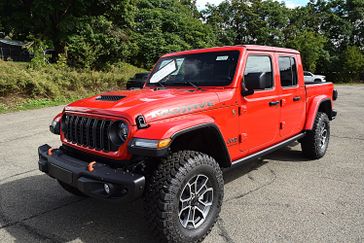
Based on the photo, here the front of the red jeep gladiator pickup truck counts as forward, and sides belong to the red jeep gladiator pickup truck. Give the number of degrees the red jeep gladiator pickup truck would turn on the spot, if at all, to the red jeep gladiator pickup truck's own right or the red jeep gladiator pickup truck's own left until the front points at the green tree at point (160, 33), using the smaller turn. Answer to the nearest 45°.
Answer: approximately 135° to the red jeep gladiator pickup truck's own right

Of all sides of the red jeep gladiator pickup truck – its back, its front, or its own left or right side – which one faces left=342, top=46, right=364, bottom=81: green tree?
back

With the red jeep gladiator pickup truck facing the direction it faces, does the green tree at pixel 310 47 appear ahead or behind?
behind

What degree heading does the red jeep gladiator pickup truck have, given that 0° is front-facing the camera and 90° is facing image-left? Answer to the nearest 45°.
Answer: approximately 45°
